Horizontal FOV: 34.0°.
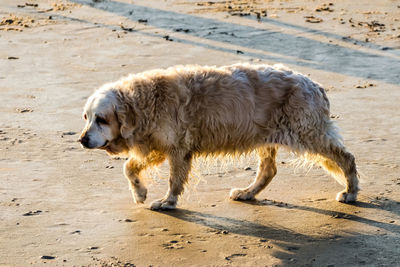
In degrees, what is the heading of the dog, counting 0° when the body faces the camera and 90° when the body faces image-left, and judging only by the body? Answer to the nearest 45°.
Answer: approximately 90°
